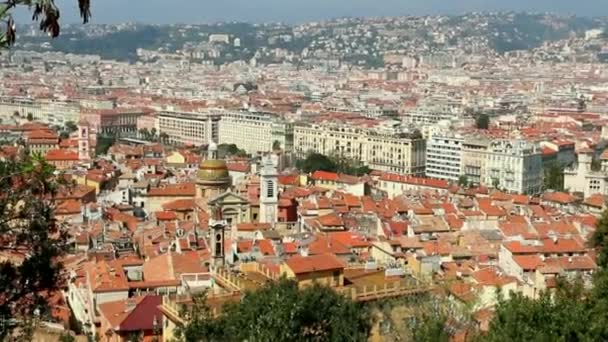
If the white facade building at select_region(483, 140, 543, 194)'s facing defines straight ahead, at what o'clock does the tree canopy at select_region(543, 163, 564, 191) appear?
The tree canopy is roughly at 8 o'clock from the white facade building.

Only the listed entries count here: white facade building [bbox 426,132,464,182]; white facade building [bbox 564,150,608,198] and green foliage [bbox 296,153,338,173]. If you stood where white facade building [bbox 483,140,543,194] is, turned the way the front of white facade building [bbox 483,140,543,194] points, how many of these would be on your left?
1

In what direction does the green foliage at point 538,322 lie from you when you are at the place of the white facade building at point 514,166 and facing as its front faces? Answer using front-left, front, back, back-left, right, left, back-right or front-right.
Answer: front-left

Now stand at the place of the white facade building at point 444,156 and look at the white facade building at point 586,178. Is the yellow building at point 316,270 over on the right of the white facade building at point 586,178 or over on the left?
right

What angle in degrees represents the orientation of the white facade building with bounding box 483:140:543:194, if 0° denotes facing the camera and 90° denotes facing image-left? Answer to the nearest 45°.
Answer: approximately 45°

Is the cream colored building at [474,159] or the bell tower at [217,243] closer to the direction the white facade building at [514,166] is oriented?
the bell tower

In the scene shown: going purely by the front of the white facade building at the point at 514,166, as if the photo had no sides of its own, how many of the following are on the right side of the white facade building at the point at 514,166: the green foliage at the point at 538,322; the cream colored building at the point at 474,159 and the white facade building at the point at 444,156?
2

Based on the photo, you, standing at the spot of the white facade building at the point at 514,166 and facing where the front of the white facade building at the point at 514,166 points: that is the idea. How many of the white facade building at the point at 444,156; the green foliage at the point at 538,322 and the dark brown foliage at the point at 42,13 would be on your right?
1

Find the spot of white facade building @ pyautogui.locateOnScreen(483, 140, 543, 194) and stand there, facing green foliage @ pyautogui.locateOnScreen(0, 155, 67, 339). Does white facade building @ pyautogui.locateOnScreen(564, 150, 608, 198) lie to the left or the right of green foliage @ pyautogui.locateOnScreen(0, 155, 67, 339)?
left

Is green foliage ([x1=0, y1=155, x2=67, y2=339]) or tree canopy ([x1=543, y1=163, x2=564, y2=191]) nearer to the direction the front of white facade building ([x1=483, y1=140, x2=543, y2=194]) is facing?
the green foliage
